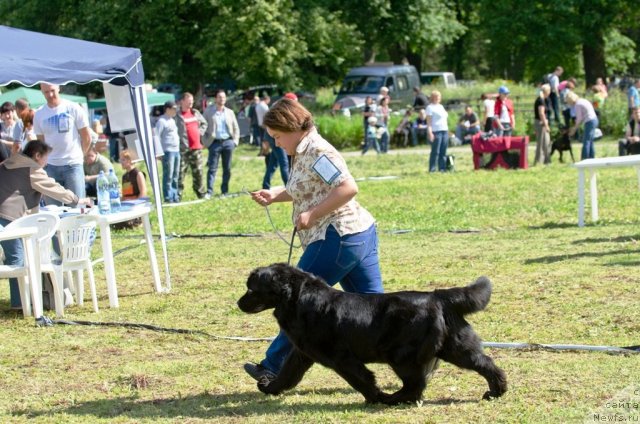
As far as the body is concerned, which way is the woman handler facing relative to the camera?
to the viewer's left

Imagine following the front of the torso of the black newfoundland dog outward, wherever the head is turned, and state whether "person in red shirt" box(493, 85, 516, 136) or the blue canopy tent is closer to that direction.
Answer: the blue canopy tent

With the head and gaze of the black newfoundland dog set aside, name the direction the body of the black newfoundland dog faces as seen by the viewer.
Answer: to the viewer's left

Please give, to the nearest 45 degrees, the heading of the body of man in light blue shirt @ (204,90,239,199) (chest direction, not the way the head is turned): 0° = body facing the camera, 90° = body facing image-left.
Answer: approximately 0°

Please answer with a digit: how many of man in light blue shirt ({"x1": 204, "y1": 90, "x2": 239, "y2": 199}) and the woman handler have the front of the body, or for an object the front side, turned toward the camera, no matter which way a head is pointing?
1

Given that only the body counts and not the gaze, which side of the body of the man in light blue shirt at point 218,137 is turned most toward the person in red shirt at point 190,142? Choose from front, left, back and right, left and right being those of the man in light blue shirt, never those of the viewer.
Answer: right

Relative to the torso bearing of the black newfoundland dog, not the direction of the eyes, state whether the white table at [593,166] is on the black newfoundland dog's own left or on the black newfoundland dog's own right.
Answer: on the black newfoundland dog's own right

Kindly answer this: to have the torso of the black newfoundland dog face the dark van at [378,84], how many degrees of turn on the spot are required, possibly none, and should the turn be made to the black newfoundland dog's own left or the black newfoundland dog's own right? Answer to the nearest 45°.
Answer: approximately 90° to the black newfoundland dog's own right

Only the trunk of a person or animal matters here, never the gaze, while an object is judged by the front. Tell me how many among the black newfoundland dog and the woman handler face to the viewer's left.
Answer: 2

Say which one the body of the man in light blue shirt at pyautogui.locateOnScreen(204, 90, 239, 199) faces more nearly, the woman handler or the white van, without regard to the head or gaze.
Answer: the woman handler
